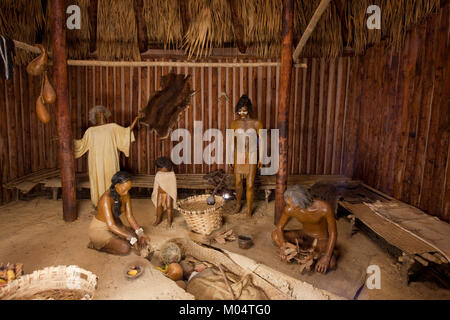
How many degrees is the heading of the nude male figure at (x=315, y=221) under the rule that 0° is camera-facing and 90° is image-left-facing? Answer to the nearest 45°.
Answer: approximately 45°

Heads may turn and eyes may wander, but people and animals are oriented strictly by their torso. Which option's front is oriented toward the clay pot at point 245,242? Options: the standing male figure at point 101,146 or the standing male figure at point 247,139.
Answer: the standing male figure at point 247,139

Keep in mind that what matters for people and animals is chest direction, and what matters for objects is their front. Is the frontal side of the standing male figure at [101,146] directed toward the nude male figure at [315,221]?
no

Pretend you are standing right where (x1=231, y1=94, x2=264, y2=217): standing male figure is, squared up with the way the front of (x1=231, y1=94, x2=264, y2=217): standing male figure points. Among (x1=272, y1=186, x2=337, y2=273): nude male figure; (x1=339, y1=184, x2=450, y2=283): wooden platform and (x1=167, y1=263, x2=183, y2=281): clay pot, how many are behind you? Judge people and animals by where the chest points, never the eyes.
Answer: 0

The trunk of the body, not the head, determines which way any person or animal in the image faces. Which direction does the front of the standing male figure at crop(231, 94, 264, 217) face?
toward the camera

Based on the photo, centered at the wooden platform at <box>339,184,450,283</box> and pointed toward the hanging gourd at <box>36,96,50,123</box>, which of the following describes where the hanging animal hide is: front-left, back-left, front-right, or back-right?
front-right
